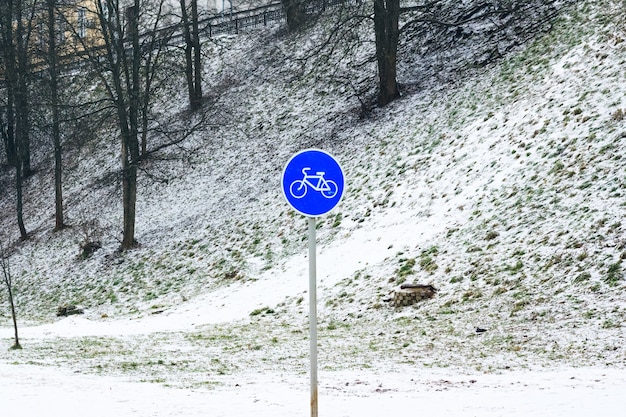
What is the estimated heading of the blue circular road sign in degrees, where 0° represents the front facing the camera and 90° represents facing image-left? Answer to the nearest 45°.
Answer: approximately 0°
